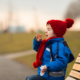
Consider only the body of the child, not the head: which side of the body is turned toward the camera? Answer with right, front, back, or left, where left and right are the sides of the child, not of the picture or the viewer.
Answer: left
